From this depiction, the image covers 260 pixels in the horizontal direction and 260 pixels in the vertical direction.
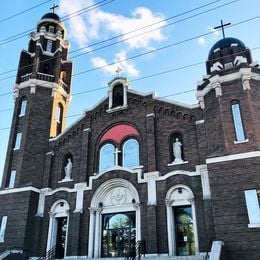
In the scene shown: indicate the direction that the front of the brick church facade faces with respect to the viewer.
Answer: facing the viewer and to the left of the viewer
